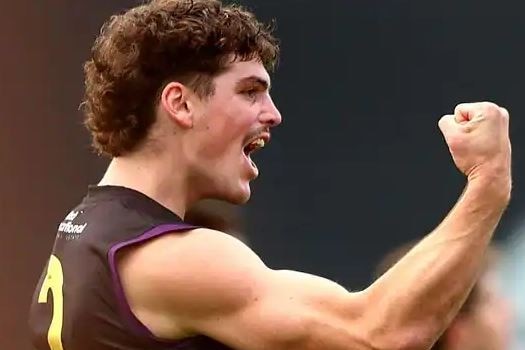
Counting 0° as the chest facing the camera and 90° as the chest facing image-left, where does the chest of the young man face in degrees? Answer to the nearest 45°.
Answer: approximately 270°

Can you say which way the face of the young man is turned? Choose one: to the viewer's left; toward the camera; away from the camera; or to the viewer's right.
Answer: to the viewer's right
